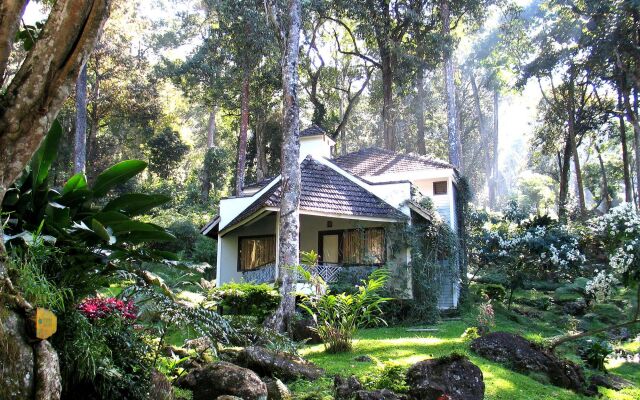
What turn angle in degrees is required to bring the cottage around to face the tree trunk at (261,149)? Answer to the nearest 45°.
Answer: approximately 180°

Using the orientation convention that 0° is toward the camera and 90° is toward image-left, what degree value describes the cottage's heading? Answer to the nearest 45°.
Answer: approximately 0°

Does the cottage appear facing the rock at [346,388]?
yes

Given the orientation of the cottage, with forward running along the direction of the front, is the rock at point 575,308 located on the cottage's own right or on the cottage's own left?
on the cottage's own left

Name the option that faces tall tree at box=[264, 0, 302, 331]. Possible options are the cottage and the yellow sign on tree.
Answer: the cottage

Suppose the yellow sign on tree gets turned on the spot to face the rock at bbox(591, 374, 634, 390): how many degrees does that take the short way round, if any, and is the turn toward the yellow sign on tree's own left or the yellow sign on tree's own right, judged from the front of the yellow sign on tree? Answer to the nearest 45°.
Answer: approximately 90° to the yellow sign on tree's own left

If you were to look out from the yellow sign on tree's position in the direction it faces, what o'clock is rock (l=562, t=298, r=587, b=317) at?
The rock is roughly at 8 o'clock from the yellow sign on tree.

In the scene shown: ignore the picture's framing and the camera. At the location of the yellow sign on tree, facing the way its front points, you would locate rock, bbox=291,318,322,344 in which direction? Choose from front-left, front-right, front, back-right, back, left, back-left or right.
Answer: back-left

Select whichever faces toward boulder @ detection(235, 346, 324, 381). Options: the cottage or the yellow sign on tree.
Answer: the cottage

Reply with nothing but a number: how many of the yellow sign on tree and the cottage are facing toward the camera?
2

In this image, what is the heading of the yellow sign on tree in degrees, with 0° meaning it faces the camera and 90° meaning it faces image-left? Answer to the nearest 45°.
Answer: approximately 0°
